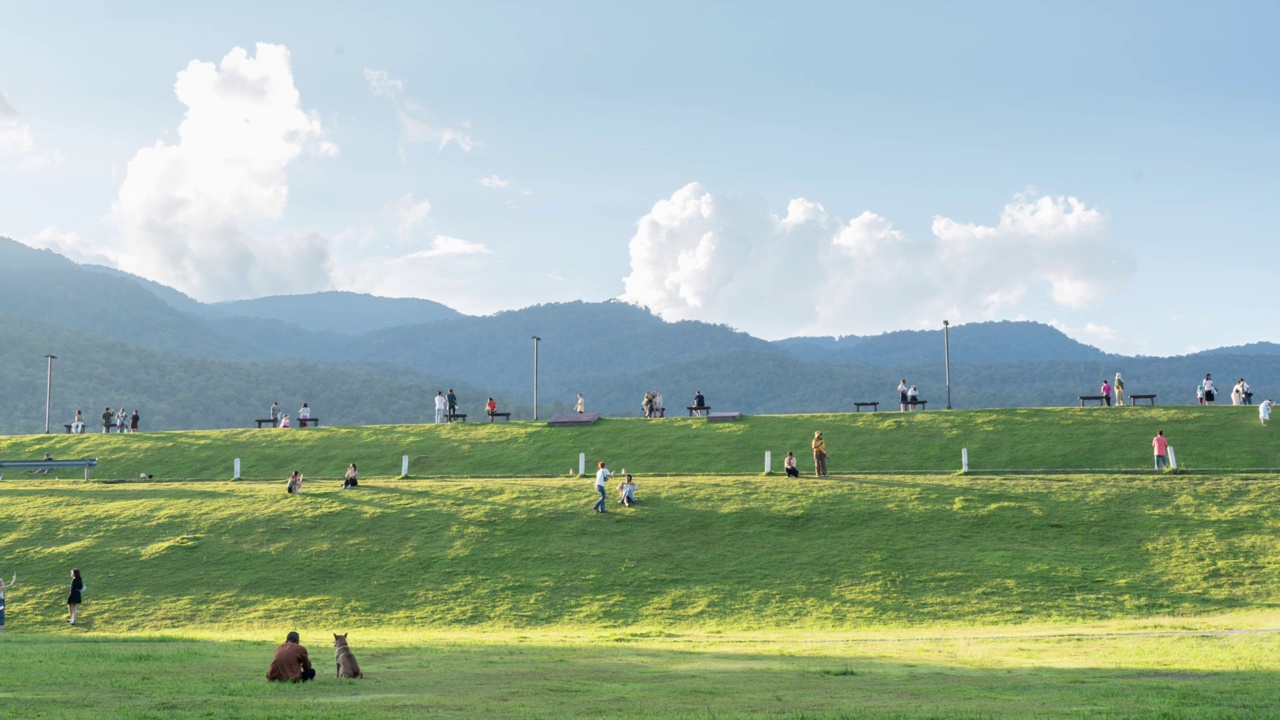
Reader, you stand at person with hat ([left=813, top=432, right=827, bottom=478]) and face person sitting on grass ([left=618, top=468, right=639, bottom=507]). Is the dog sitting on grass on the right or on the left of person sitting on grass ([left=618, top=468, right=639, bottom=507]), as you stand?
left

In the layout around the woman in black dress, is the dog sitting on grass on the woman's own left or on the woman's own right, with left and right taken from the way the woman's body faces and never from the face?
on the woman's own left

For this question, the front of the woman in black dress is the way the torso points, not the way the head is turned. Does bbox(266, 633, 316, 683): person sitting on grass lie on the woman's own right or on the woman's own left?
on the woman's own left

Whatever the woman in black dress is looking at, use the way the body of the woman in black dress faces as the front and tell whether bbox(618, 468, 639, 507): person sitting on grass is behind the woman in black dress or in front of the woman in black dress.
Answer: behind

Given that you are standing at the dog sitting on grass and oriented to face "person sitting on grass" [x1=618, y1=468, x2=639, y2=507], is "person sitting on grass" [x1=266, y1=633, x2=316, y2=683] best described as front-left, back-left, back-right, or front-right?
back-left

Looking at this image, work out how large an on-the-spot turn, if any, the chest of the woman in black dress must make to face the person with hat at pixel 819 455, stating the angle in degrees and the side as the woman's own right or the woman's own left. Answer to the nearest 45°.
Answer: approximately 180°
